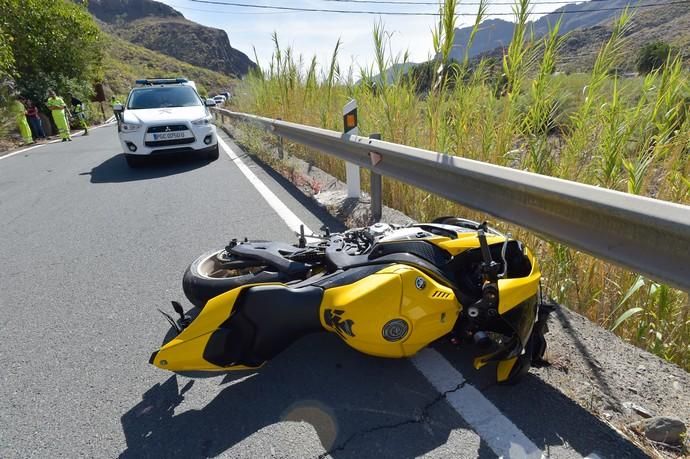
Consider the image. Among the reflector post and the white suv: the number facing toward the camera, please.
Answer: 2

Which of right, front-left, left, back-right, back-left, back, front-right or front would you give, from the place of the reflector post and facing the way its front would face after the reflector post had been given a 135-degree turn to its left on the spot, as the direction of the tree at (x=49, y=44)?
left

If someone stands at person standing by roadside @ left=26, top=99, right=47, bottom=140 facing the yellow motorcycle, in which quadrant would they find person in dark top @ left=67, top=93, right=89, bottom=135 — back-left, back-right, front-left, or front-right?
back-left

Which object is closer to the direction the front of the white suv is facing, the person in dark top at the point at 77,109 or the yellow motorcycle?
the yellow motorcycle

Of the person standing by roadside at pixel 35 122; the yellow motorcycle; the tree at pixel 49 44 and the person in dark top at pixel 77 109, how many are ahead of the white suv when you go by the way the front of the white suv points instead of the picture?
1

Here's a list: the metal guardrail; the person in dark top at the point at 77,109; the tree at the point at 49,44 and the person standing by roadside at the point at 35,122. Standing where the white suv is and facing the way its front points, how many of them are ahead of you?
1

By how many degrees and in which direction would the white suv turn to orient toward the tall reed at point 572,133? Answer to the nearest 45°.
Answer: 0° — it already faces it

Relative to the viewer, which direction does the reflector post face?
toward the camera

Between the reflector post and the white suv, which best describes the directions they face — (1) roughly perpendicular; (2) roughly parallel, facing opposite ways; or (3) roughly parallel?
roughly parallel

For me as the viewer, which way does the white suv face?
facing the viewer

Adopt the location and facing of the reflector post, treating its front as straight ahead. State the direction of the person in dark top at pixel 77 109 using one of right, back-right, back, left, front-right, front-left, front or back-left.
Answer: back-right

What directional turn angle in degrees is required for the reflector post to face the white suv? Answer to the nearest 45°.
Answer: approximately 135° to its right

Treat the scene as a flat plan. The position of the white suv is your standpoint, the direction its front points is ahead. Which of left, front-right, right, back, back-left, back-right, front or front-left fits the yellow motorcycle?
front

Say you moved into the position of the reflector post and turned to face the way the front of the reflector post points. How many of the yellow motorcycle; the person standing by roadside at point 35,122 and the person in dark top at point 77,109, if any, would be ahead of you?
1

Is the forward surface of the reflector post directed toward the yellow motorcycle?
yes
